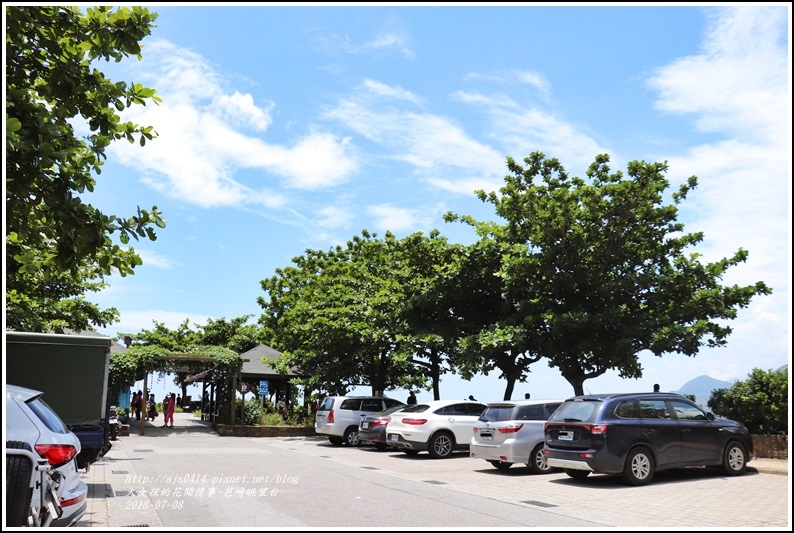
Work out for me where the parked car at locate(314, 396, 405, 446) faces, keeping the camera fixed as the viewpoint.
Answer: facing away from the viewer and to the right of the viewer

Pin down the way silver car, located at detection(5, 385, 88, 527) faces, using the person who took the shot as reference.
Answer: facing away from the viewer and to the left of the viewer

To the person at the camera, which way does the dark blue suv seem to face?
facing away from the viewer and to the right of the viewer

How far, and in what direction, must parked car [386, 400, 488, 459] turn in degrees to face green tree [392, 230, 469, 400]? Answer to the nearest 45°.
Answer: approximately 45° to its left

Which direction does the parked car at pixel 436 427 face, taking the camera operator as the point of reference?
facing away from the viewer and to the right of the viewer

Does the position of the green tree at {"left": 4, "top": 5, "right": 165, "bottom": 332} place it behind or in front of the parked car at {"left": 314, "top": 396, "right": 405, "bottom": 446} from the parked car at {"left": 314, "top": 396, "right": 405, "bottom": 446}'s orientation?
behind

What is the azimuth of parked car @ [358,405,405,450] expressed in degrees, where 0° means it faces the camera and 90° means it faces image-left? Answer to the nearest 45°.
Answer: approximately 225°

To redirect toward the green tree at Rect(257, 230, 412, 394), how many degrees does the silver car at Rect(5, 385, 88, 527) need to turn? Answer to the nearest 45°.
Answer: approximately 90° to its right

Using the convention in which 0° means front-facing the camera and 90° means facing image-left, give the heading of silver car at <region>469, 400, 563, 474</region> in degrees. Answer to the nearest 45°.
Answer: approximately 225°

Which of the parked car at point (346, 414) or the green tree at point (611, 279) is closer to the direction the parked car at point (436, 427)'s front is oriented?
the green tree

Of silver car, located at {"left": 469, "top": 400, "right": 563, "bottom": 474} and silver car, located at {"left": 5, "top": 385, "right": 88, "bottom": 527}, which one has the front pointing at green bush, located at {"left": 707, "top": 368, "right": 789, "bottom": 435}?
silver car, located at {"left": 469, "top": 400, "right": 563, "bottom": 474}
